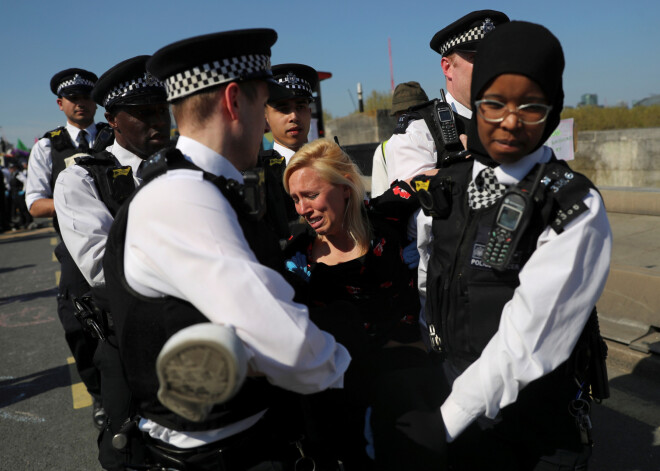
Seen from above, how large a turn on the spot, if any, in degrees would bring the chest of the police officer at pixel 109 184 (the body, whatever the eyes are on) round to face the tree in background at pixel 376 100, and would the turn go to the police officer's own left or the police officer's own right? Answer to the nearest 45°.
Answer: approximately 90° to the police officer's own left

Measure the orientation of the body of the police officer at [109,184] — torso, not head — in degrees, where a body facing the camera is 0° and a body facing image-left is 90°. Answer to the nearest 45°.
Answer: approximately 315°

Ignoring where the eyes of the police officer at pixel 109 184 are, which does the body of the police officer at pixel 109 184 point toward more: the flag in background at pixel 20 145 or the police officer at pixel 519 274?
the police officer

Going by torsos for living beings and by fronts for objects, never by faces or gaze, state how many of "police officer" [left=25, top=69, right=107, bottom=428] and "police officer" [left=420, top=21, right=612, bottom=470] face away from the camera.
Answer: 0

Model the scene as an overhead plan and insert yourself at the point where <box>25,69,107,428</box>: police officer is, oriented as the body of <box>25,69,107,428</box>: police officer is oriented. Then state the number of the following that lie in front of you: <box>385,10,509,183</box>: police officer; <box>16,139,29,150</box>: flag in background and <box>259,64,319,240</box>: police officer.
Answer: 2

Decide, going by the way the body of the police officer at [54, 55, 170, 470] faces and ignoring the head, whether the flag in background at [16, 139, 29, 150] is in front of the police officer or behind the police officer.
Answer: behind

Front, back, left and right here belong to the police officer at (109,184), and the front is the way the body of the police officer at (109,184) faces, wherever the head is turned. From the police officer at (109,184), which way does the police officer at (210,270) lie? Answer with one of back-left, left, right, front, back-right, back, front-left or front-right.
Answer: front-right

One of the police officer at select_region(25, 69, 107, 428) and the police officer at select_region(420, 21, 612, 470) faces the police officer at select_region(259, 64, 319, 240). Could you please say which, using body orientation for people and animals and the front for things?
the police officer at select_region(25, 69, 107, 428)

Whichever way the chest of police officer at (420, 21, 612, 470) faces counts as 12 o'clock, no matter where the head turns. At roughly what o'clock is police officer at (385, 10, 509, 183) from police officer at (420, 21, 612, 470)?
police officer at (385, 10, 509, 183) is roughly at 4 o'clock from police officer at (420, 21, 612, 470).

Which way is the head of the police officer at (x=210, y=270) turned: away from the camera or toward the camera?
away from the camera

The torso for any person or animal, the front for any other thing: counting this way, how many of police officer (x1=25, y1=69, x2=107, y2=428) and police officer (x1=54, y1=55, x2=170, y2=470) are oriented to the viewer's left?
0

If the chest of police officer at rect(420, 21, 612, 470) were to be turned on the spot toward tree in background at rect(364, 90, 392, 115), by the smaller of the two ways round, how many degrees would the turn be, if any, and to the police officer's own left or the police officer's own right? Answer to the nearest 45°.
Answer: approximately 135° to the police officer's own right

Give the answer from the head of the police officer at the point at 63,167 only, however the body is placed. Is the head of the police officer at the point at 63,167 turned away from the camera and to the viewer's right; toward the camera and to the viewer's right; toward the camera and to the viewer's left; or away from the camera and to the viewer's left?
toward the camera and to the viewer's right
